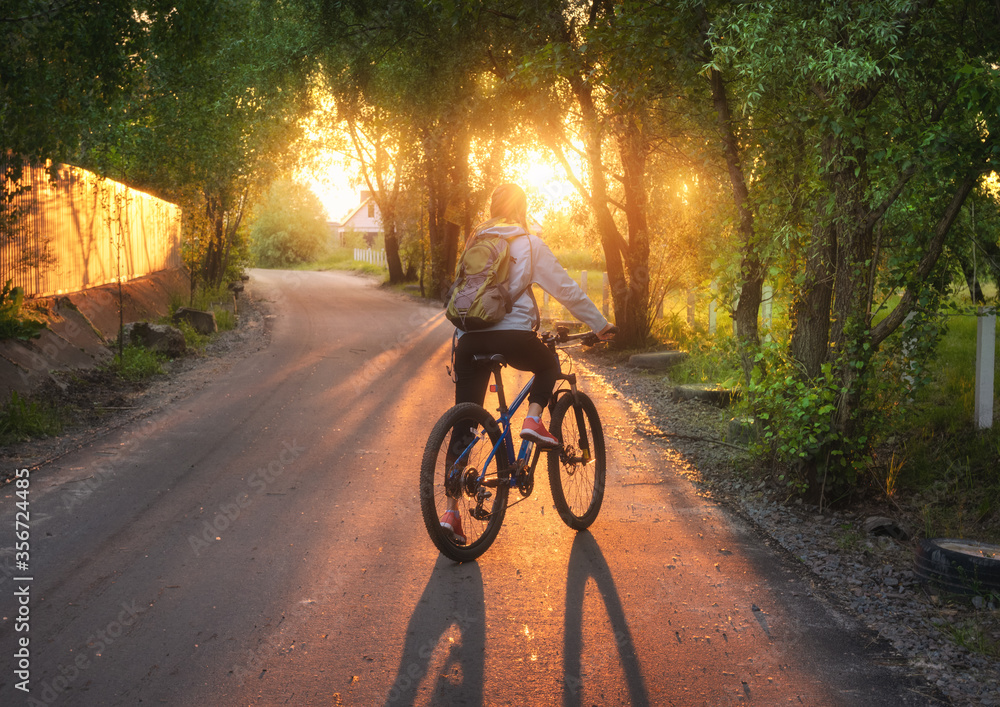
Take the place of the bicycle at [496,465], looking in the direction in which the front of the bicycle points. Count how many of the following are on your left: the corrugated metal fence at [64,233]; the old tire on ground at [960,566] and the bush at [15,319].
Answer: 2

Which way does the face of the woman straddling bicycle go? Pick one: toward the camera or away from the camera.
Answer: away from the camera

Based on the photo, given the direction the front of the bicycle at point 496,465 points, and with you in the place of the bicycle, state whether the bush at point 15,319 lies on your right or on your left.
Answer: on your left

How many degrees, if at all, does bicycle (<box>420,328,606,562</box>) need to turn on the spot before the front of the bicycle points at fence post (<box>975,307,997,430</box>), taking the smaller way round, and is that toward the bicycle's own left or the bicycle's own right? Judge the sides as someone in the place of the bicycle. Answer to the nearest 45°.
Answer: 0° — it already faces it

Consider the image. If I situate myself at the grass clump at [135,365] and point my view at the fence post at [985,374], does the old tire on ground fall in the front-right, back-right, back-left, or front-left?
front-right

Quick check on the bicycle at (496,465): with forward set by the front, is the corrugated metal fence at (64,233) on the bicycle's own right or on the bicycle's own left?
on the bicycle's own left

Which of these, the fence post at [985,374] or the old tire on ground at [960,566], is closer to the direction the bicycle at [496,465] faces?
the fence post

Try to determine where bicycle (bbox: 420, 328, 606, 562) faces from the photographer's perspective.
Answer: facing away from the viewer and to the right of the viewer
